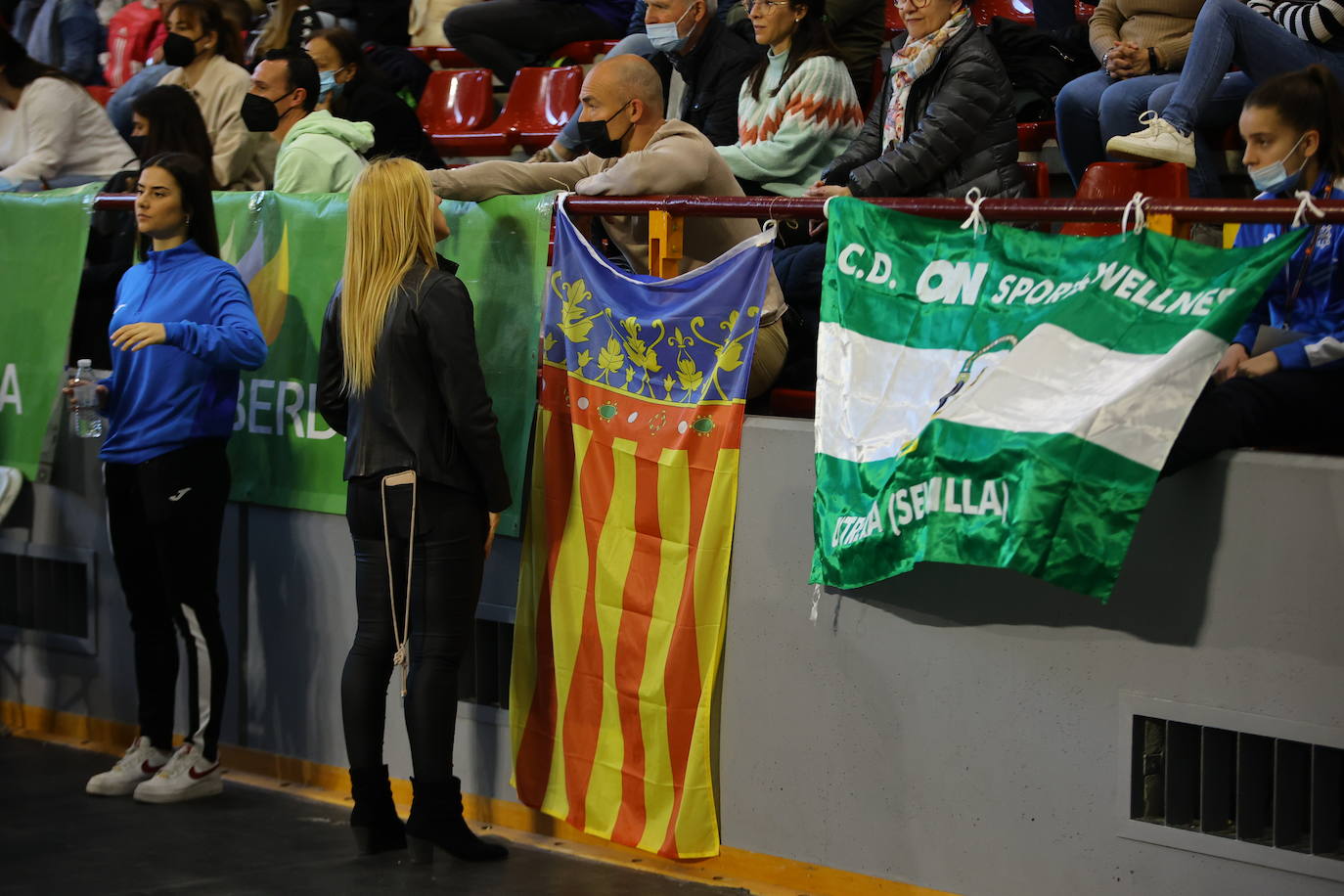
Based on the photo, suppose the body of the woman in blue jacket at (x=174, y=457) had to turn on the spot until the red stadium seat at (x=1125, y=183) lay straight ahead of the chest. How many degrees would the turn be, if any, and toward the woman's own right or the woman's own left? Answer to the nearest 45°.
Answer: approximately 90° to the woman's own left

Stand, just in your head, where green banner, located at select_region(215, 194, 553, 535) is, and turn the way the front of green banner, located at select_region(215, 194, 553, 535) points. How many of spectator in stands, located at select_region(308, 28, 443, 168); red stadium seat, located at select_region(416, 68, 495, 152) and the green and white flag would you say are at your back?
2

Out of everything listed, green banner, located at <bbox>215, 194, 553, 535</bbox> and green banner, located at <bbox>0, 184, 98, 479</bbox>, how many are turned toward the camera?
2

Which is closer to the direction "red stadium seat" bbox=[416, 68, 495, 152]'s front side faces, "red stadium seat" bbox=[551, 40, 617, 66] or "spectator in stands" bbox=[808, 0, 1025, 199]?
the spectator in stands

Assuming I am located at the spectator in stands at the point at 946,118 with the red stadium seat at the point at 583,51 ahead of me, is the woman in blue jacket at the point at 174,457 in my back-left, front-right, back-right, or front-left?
front-left

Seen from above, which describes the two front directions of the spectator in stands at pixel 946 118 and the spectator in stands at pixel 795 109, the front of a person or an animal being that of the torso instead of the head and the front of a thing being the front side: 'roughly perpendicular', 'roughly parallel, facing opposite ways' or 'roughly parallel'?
roughly parallel

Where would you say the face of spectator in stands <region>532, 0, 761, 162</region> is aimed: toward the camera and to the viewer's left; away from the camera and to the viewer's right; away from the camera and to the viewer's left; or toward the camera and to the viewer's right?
toward the camera and to the viewer's left

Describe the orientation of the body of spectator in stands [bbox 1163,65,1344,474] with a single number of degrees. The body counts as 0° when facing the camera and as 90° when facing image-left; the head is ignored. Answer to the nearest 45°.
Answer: approximately 45°

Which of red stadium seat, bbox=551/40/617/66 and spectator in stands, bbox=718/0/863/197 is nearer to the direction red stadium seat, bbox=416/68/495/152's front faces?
the spectator in stands

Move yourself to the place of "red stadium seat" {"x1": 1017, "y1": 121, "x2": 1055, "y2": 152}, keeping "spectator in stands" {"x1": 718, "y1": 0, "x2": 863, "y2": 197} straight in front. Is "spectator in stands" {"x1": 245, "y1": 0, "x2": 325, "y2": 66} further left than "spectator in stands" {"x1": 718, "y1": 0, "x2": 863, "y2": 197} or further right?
right

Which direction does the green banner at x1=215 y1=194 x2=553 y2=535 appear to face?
toward the camera

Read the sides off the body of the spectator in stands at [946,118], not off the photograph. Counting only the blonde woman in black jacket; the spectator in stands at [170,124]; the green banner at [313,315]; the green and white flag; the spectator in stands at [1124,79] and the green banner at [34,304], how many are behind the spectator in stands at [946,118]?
1

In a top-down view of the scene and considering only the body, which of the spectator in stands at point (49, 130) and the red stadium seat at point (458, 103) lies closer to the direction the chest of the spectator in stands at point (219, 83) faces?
the spectator in stands

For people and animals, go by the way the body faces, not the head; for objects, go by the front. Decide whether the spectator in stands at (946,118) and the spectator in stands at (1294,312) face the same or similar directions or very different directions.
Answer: same or similar directions
